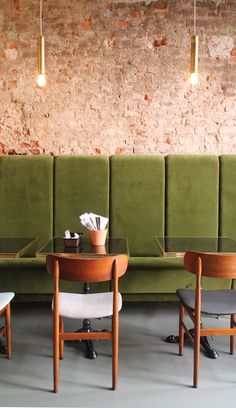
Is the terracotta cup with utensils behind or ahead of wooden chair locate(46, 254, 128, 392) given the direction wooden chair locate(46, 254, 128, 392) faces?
ahead

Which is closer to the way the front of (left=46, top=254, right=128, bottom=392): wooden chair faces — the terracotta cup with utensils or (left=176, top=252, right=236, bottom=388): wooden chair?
the terracotta cup with utensils

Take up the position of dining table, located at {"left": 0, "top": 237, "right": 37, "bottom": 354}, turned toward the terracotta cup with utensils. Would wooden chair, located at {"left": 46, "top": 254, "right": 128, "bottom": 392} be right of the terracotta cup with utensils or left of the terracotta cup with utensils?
right

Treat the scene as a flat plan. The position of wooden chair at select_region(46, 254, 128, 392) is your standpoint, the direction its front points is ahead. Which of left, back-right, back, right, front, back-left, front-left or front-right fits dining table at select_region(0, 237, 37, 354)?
front-left

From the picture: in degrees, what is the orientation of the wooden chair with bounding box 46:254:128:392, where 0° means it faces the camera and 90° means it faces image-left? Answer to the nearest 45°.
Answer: approximately 180°

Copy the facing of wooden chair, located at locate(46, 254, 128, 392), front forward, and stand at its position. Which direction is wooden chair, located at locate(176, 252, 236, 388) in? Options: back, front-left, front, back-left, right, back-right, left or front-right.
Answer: right

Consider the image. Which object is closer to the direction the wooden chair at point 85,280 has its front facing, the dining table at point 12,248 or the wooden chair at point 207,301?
the dining table

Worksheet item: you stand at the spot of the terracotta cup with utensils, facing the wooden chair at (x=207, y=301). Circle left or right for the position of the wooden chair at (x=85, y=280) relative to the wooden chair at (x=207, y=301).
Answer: right
